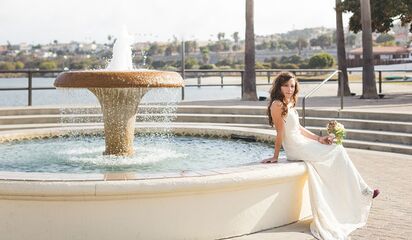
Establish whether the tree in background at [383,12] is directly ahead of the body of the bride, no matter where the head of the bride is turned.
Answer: no

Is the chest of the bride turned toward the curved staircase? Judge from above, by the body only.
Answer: no

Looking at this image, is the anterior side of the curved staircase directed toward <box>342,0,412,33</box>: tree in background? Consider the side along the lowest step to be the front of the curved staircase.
no

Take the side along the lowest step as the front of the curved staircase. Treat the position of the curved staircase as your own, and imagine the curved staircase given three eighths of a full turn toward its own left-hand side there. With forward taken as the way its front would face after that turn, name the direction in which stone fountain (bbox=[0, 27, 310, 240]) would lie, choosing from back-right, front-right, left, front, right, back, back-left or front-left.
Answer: back-right

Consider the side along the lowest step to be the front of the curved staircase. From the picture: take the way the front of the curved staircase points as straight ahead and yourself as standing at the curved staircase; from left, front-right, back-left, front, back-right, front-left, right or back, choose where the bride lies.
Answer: front

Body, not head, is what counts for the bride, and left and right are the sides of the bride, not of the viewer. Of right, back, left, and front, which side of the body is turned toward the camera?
right

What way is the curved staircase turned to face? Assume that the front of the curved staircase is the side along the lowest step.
toward the camera

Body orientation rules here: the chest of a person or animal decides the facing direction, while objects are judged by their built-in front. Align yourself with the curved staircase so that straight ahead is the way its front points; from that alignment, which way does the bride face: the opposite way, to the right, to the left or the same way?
to the left
